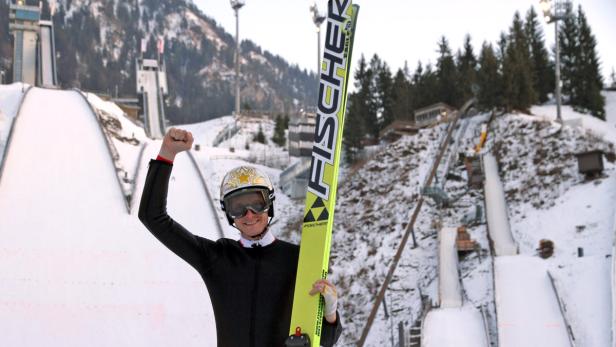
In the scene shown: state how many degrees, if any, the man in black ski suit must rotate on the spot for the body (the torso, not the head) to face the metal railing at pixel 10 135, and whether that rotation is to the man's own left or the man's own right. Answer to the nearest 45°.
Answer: approximately 180°

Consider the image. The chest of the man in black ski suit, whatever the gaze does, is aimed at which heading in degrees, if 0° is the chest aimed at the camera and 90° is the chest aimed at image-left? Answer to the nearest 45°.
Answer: approximately 0°

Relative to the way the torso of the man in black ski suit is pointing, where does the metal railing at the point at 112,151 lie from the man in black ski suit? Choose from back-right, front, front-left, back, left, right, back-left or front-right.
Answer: back
